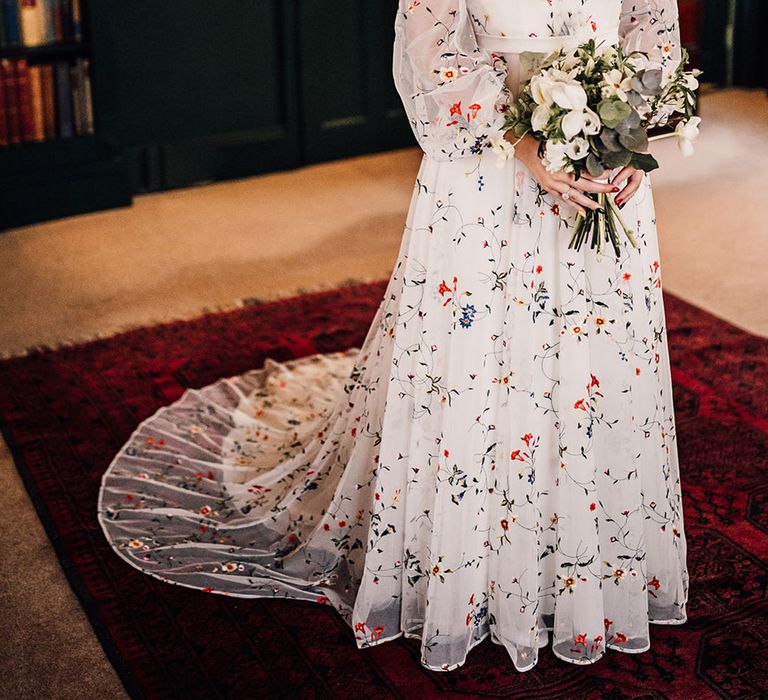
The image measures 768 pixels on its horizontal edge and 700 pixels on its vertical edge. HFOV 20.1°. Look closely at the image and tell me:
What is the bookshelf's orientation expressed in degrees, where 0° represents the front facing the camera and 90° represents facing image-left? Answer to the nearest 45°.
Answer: approximately 315°
